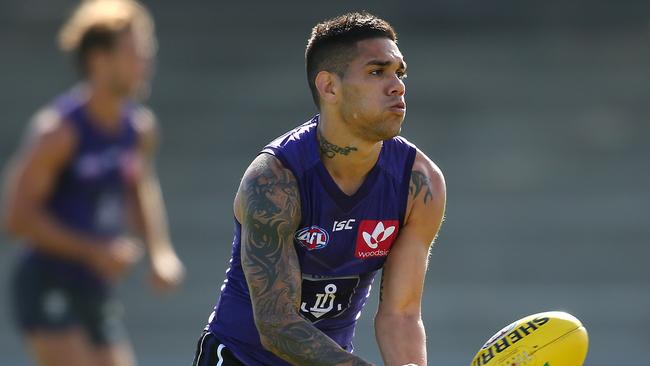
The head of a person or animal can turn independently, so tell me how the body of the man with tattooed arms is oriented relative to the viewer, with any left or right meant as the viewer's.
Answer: facing the viewer and to the right of the viewer

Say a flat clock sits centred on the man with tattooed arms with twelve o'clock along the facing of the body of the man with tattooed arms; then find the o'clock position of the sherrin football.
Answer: The sherrin football is roughly at 11 o'clock from the man with tattooed arms.

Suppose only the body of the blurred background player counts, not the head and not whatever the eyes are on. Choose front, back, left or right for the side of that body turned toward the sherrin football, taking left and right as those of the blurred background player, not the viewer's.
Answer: front
